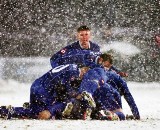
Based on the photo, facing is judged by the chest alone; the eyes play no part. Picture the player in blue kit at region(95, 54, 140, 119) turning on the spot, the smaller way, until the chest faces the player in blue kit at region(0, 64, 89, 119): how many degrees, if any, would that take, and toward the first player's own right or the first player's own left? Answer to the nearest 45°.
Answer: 0° — they already face them

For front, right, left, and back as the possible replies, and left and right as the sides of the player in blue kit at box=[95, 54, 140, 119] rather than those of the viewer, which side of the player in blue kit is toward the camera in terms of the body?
left
